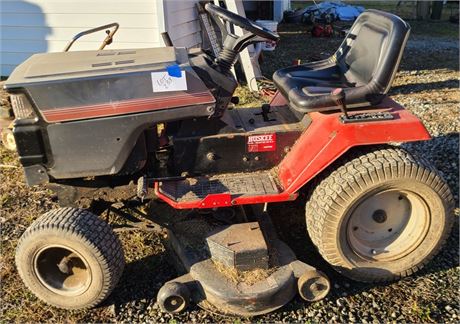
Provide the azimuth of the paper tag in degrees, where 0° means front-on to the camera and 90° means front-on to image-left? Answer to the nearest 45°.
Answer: approximately 0°

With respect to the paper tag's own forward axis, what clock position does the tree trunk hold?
The tree trunk is roughly at 7 o'clock from the paper tag.
